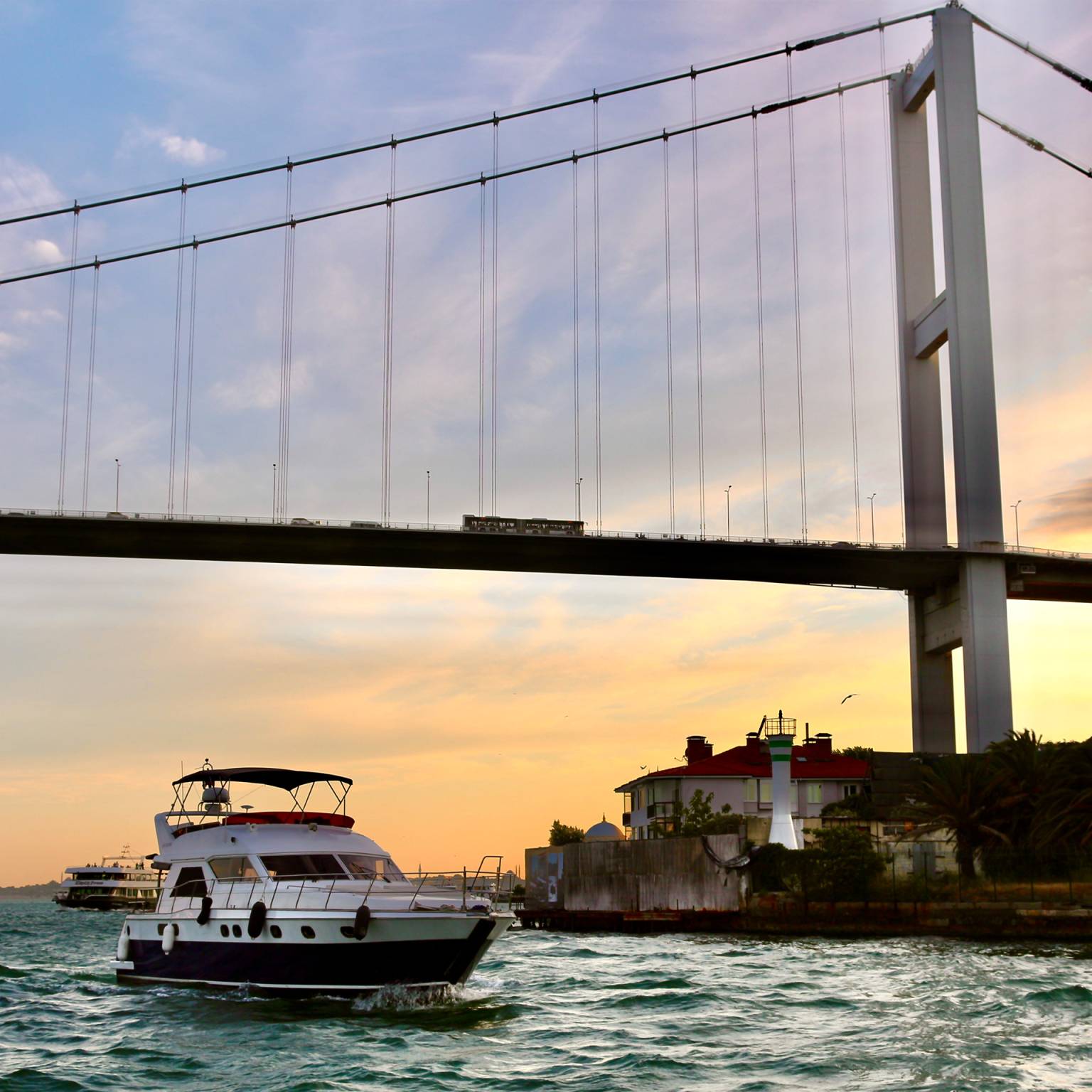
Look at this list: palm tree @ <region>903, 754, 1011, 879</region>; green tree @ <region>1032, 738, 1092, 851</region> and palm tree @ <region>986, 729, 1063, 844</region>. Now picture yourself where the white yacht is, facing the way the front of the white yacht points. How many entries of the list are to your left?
3

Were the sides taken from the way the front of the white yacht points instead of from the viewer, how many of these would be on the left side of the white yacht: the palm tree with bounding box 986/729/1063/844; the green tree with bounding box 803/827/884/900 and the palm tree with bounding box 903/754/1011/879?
3

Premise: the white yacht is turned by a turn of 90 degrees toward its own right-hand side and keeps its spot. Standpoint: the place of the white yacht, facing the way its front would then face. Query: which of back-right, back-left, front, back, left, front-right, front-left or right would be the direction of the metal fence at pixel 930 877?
back

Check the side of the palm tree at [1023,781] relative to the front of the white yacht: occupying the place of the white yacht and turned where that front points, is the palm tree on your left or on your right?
on your left

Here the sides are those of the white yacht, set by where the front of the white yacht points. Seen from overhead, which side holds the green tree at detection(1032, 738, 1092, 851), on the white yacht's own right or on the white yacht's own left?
on the white yacht's own left

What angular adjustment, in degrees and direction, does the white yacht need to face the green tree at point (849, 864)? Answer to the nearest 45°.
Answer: approximately 90° to its left

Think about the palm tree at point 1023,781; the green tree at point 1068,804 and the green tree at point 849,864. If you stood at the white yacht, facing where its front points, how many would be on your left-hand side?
3

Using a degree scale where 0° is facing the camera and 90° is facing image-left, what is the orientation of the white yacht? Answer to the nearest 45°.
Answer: approximately 315°

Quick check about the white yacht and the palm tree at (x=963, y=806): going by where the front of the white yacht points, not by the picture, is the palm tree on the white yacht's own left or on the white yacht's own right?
on the white yacht's own left
